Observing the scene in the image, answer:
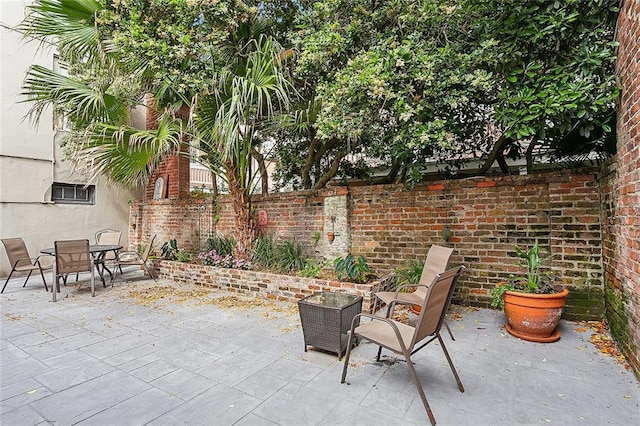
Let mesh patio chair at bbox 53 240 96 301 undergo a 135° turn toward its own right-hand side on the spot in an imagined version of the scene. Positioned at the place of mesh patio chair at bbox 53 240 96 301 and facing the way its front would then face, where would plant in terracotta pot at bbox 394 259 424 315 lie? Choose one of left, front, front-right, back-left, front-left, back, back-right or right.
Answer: front

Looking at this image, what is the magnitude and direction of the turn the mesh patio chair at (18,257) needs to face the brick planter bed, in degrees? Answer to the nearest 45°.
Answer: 0° — it already faces it

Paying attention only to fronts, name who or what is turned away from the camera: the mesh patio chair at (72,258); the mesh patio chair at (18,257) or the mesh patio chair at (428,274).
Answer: the mesh patio chair at (72,258)

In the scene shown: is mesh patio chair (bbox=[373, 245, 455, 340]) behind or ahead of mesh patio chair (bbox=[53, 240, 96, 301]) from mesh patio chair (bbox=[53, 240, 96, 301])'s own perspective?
behind

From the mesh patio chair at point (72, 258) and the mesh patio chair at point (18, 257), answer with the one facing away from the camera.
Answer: the mesh patio chair at point (72, 258)

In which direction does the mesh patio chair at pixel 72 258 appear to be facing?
away from the camera

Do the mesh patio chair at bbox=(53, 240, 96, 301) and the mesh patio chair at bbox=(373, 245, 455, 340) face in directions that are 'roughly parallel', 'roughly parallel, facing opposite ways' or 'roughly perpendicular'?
roughly perpendicular

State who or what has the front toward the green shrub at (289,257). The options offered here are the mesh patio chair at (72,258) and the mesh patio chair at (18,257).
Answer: the mesh patio chair at (18,257)

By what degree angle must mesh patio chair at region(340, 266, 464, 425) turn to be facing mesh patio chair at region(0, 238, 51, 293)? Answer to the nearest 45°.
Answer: approximately 45° to its left
